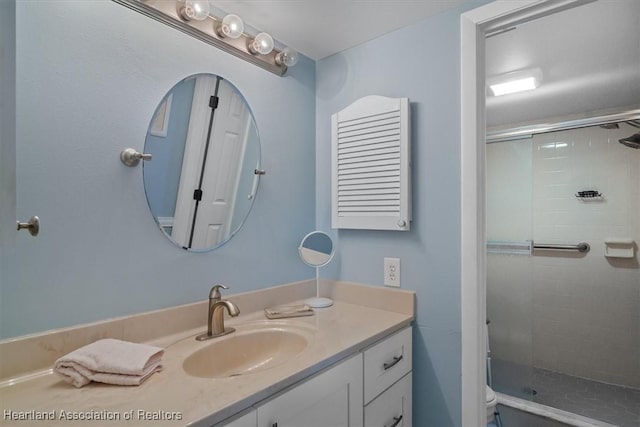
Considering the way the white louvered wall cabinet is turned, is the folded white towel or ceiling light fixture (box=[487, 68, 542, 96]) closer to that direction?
the folded white towel

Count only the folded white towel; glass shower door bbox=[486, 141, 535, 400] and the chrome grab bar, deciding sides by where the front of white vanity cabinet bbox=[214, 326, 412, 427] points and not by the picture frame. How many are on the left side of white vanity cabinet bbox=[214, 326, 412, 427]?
2

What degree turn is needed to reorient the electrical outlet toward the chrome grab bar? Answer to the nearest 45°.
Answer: approximately 180°

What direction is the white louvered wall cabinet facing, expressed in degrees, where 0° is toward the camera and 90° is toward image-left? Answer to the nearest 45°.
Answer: approximately 45°

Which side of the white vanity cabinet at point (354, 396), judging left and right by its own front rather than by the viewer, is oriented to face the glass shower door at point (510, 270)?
left

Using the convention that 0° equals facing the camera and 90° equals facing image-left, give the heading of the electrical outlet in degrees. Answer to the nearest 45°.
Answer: approximately 45°
